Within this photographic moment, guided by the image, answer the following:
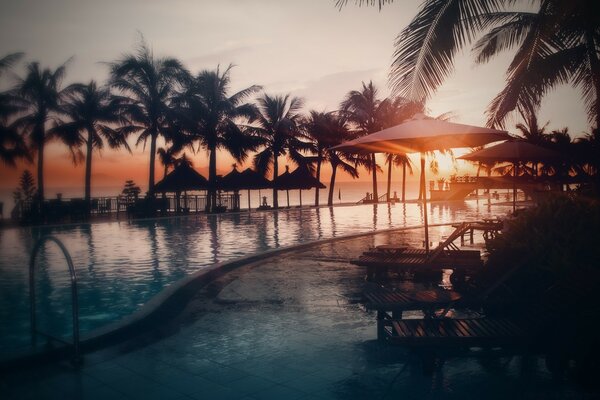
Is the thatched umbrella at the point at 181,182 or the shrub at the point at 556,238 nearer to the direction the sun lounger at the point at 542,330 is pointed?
the thatched umbrella

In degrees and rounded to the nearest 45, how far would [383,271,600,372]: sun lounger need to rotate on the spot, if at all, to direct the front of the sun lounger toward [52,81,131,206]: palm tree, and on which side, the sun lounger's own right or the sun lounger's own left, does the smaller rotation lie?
approximately 45° to the sun lounger's own right

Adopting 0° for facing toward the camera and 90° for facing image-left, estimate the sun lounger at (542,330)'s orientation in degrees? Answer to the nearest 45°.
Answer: approximately 90°

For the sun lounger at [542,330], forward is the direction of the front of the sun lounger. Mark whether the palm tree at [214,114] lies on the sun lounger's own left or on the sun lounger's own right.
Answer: on the sun lounger's own right

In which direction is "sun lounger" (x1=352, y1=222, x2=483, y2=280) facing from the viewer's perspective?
to the viewer's left

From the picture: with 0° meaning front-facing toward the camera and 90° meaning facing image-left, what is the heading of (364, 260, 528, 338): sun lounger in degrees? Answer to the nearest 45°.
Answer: approximately 90°

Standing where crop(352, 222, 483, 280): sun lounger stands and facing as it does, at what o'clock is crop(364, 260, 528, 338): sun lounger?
crop(364, 260, 528, 338): sun lounger is roughly at 9 o'clock from crop(352, 222, 483, 280): sun lounger.

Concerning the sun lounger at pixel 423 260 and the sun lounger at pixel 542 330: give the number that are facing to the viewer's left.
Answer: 2

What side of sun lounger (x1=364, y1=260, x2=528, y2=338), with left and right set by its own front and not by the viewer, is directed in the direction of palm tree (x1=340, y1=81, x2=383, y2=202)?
right

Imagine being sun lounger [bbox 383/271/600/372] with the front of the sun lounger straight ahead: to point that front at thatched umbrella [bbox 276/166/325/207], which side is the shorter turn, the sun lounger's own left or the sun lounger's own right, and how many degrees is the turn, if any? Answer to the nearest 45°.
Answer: approximately 45° to the sun lounger's own right
